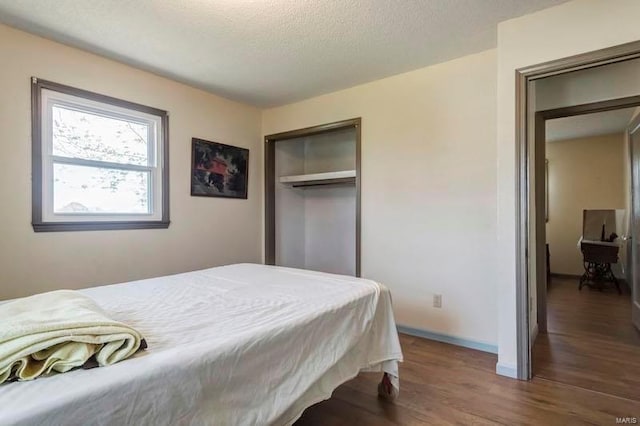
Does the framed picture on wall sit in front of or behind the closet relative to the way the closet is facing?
in front

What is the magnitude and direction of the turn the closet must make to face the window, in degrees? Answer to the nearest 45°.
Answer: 0° — it already faces it

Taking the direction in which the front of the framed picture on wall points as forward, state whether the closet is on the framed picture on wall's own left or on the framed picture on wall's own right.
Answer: on the framed picture on wall's own left

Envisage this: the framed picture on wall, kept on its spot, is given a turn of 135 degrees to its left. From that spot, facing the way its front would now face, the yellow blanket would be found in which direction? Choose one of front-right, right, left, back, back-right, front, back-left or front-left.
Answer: back

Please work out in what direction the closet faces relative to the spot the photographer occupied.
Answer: facing the viewer and to the left of the viewer

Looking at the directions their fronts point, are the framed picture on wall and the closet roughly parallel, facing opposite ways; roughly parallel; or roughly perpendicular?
roughly perpendicular

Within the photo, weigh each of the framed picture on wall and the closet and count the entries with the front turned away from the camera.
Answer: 0

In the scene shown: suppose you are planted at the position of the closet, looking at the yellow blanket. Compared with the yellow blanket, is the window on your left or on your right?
right
